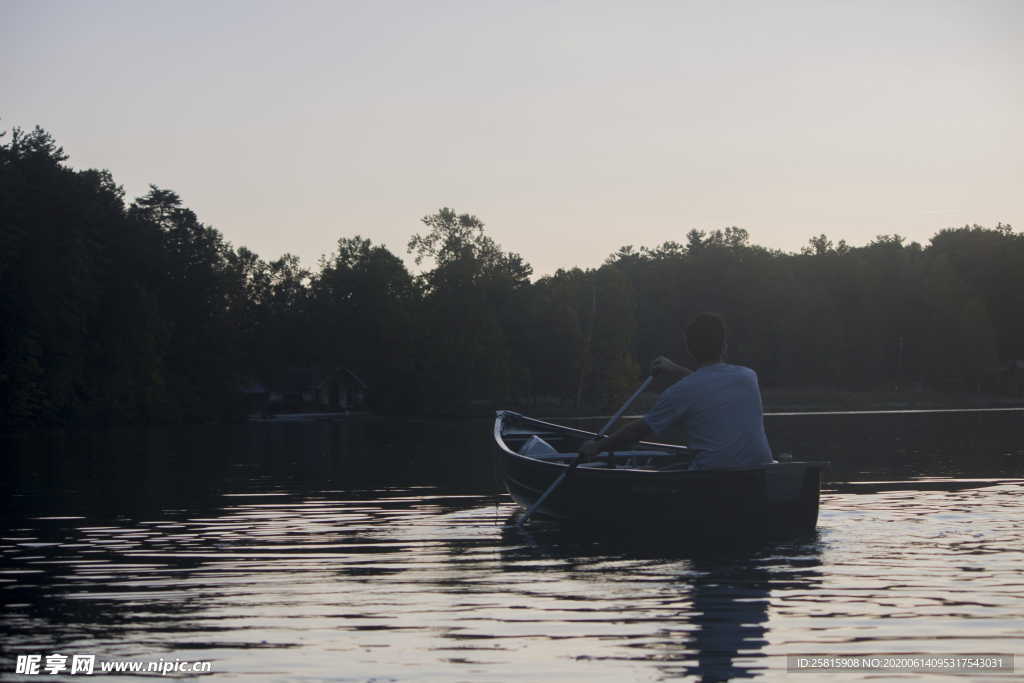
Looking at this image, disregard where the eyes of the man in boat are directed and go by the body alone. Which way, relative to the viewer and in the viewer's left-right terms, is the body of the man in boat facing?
facing away from the viewer and to the left of the viewer
